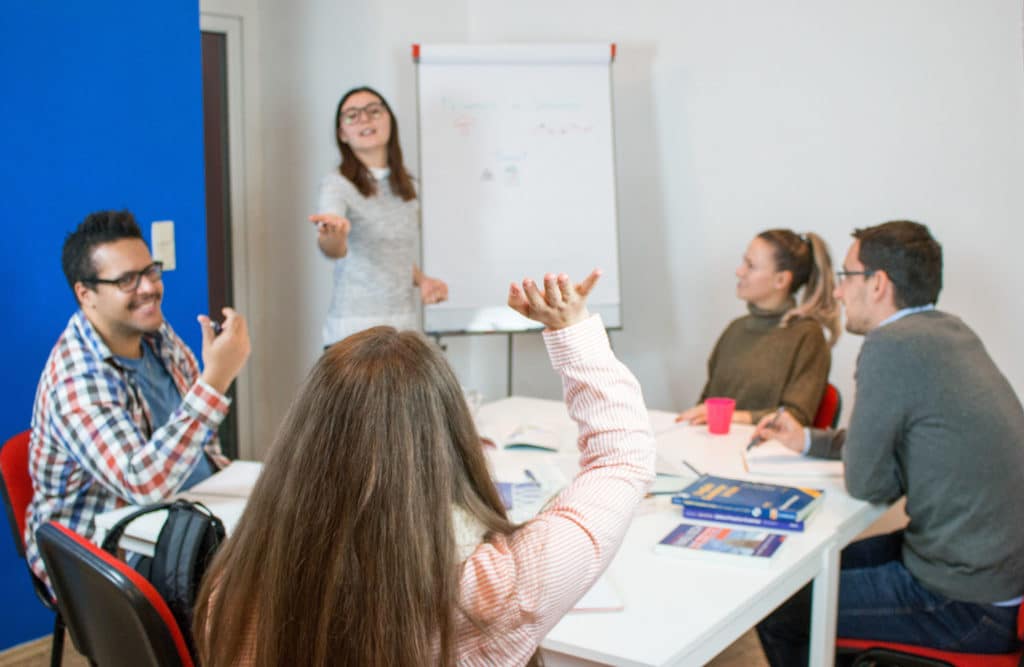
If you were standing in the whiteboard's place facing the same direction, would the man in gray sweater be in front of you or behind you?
in front

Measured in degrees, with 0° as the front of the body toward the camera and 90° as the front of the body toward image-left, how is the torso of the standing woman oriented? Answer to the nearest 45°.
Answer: approximately 0°

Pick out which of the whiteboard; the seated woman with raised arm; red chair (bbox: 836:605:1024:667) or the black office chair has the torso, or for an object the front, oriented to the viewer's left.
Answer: the red chair

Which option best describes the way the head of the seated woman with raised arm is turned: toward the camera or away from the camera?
away from the camera

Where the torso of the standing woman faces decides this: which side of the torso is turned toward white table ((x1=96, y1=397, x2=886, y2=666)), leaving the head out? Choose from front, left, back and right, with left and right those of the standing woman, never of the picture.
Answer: front

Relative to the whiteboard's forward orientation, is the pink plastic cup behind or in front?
in front

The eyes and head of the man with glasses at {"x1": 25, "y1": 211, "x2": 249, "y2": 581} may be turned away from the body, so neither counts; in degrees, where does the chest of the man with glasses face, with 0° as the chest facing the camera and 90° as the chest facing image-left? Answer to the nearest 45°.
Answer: approximately 315°

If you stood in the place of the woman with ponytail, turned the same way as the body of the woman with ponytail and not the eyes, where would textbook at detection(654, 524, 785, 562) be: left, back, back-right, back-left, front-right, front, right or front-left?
front-left

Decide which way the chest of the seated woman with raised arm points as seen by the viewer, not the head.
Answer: away from the camera

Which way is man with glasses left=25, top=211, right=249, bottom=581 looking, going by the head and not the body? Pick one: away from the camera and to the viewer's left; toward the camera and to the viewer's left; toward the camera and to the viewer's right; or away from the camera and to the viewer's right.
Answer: toward the camera and to the viewer's right

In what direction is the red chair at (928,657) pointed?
to the viewer's left

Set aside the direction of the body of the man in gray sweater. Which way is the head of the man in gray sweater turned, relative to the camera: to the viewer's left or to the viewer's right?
to the viewer's left
